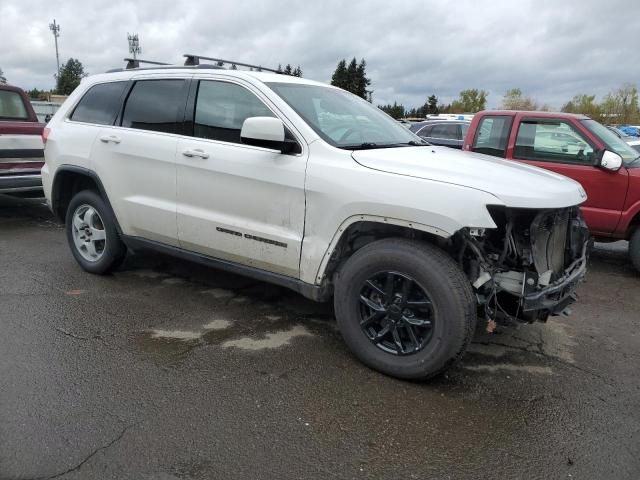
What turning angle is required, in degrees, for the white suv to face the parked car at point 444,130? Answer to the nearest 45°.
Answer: approximately 135° to its left

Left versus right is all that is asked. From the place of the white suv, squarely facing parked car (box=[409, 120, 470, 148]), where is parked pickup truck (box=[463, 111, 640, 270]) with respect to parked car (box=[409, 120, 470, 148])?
right

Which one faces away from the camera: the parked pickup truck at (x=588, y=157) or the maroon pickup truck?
the maroon pickup truck

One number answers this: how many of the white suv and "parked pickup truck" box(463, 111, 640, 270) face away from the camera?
0

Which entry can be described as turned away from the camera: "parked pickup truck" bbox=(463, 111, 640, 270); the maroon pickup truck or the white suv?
the maroon pickup truck

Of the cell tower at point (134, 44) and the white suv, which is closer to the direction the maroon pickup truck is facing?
the cell tower

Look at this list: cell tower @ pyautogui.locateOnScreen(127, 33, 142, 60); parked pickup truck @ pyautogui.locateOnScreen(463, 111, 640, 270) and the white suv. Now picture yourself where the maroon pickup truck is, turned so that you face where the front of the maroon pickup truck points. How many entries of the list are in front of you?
1

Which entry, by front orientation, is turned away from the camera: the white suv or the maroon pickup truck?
the maroon pickup truck

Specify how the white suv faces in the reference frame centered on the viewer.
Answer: facing the viewer and to the right of the viewer

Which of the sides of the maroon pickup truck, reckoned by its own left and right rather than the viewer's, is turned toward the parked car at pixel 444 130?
right

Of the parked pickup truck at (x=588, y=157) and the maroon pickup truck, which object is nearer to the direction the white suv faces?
the parked pickup truck

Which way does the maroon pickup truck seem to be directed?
away from the camera

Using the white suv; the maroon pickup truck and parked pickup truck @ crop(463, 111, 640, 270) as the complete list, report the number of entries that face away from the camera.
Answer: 1

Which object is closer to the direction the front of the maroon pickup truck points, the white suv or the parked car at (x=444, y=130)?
the parked car
